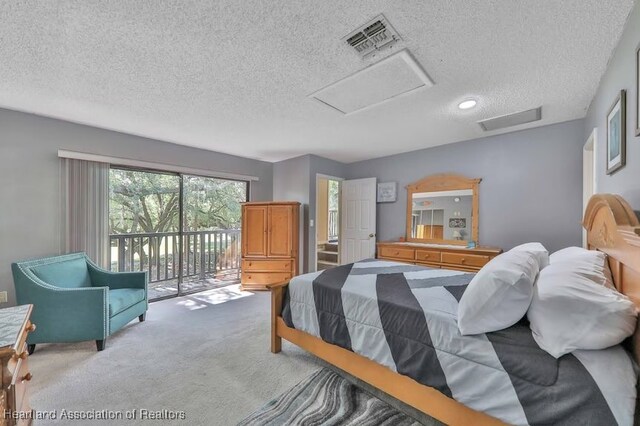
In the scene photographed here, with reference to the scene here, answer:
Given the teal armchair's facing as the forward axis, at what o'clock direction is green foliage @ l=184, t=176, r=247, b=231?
The green foliage is roughly at 9 o'clock from the teal armchair.

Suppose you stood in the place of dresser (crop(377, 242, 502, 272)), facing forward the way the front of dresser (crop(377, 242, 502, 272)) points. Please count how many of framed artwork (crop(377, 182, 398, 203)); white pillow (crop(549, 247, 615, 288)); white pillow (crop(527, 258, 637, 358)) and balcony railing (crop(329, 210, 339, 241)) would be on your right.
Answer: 2

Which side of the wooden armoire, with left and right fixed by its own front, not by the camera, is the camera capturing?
front

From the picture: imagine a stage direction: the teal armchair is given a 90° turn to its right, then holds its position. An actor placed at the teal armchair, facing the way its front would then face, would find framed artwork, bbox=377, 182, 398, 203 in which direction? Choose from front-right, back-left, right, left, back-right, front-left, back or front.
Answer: back-left

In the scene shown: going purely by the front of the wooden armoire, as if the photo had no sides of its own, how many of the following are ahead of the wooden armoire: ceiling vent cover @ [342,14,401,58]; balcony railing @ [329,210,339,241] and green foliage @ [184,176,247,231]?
1

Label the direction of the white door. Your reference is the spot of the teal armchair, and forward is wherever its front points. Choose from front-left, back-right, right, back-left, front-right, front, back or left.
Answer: front-left

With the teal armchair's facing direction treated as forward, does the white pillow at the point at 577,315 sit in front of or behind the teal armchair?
in front

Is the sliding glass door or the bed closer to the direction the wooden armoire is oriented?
the bed

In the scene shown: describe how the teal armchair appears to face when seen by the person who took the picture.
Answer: facing the viewer and to the right of the viewer

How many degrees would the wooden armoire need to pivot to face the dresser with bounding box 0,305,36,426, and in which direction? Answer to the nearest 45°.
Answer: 0° — it already faces it

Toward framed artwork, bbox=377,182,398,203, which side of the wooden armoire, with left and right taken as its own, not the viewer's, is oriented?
left

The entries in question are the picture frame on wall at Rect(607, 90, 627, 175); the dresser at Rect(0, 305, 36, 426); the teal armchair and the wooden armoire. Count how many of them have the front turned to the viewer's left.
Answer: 1

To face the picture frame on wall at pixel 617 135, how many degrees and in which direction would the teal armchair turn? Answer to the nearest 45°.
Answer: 0° — it already faces it

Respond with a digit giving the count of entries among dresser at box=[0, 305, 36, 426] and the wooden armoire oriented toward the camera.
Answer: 1

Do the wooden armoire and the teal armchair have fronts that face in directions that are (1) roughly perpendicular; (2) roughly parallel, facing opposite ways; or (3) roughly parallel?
roughly perpendicular

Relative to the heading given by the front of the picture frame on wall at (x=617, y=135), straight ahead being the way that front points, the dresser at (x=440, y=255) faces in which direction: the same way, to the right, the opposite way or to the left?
to the left

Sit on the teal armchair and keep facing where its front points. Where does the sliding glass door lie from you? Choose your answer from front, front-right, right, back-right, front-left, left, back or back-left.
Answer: left

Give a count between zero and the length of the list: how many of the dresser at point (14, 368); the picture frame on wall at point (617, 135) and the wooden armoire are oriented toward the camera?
1

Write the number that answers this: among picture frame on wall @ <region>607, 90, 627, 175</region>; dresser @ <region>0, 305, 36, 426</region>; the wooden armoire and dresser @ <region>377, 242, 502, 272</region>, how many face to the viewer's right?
1
